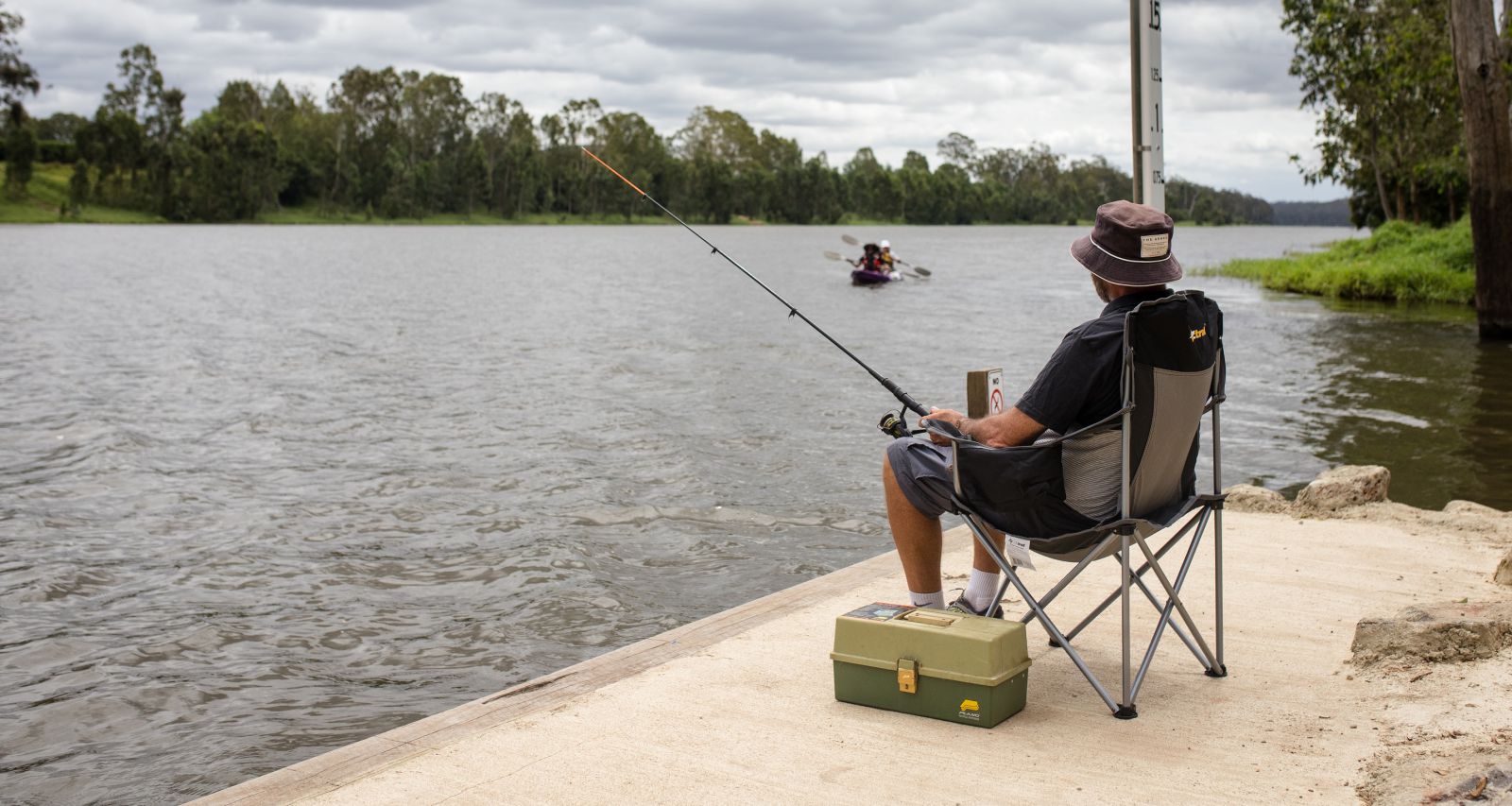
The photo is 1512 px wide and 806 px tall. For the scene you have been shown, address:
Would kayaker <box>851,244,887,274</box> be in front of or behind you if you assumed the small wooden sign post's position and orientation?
behind

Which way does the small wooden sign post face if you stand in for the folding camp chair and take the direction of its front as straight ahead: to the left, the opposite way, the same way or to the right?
the opposite way

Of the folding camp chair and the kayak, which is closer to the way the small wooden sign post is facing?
the folding camp chair

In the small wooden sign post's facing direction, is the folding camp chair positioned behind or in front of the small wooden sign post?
in front

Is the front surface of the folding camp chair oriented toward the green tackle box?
no

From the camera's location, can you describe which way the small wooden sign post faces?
facing the viewer and to the right of the viewer

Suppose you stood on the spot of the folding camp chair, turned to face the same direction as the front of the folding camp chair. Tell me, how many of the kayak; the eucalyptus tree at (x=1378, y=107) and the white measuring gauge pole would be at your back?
0

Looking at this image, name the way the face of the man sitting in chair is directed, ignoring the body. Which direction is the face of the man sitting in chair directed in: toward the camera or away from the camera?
away from the camera

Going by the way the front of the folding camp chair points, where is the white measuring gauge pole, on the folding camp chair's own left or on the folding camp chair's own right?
on the folding camp chair's own right

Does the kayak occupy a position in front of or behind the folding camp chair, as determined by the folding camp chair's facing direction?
in front

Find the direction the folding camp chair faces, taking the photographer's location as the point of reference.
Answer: facing away from the viewer and to the left of the viewer

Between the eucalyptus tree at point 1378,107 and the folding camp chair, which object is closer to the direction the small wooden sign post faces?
the folding camp chair

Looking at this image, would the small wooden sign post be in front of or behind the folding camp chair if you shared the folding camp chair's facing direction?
in front

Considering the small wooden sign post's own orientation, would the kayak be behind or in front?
behind

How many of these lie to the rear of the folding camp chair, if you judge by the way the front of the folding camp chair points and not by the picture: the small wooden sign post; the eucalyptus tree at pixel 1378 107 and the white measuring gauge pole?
0

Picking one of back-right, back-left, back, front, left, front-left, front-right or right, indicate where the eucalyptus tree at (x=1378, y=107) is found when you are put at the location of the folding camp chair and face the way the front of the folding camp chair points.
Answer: front-right
